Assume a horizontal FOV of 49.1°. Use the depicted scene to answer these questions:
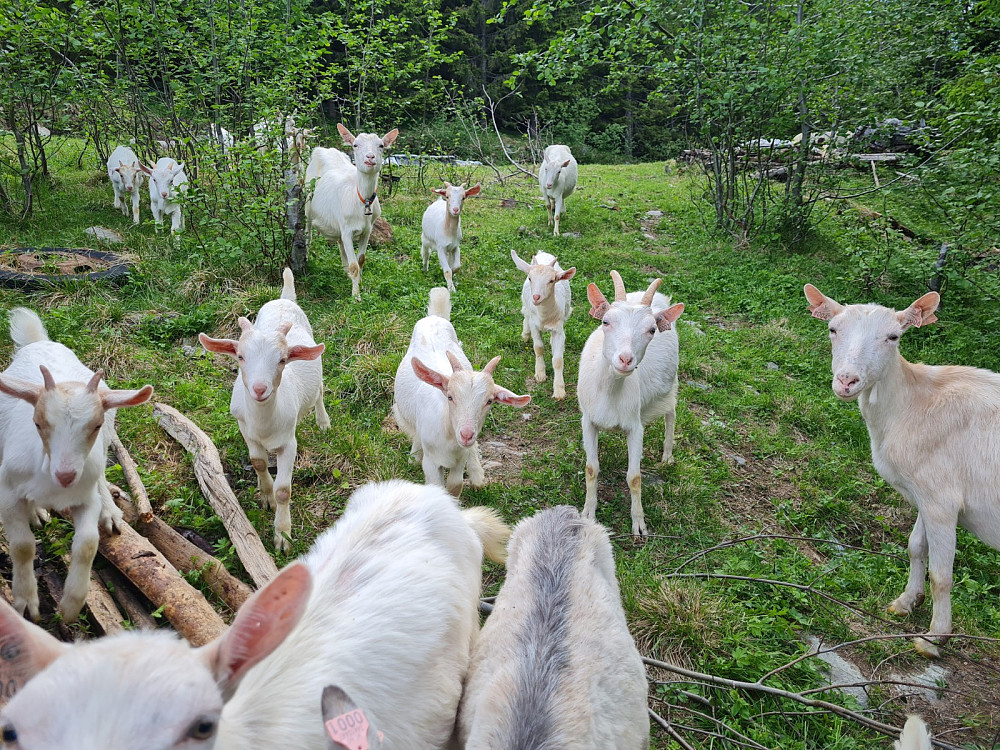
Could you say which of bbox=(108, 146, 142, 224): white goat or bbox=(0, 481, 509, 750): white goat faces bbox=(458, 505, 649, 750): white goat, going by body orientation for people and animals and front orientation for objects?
bbox=(108, 146, 142, 224): white goat

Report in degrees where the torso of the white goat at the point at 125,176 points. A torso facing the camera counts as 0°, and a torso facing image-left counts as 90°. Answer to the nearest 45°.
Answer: approximately 0°

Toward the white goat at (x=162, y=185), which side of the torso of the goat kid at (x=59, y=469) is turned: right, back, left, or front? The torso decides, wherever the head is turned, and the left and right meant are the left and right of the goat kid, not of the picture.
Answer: back

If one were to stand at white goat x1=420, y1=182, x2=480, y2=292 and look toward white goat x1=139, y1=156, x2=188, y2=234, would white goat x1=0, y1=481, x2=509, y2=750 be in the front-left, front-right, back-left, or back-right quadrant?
back-left

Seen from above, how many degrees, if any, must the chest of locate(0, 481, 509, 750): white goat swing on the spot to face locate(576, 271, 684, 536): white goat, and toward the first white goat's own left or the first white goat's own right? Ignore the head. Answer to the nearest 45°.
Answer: approximately 180°

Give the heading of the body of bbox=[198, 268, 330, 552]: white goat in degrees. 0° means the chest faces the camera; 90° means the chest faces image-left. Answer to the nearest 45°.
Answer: approximately 0°
